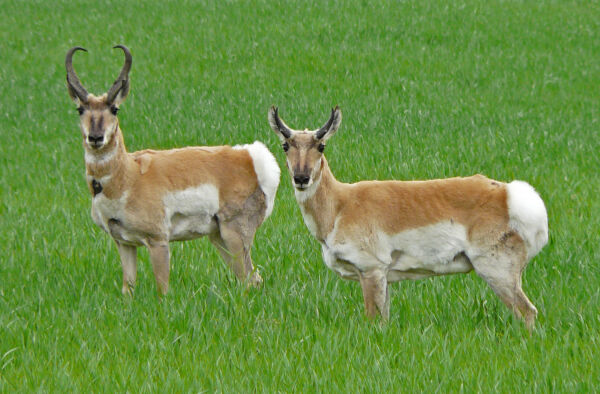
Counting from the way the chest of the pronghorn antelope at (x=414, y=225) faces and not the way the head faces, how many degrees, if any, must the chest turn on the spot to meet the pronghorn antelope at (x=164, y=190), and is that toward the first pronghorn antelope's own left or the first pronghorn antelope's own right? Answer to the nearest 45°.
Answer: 0° — it already faces it

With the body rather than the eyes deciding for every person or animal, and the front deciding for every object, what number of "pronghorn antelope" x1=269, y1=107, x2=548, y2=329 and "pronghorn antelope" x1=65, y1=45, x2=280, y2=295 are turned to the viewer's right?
0

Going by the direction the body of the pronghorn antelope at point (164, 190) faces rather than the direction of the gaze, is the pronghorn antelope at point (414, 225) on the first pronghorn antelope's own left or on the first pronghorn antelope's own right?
on the first pronghorn antelope's own left

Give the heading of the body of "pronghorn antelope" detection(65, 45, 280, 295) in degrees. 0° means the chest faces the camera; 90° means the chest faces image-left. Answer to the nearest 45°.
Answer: approximately 45°

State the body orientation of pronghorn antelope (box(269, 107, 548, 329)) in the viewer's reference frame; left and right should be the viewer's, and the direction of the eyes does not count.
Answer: facing to the left of the viewer
